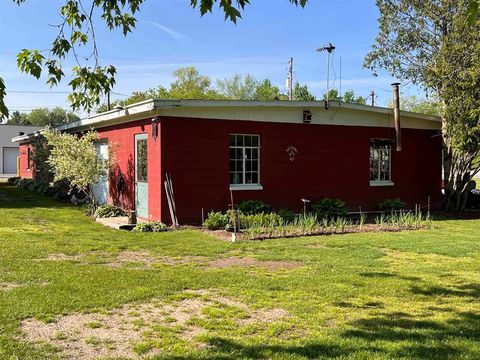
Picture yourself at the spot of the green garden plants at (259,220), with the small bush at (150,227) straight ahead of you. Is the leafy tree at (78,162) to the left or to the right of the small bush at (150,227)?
right

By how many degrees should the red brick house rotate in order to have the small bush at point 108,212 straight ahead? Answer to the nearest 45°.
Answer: approximately 45° to its right

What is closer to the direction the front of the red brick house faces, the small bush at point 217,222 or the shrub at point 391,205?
the small bush

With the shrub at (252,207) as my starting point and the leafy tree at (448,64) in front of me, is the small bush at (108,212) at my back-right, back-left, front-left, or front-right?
back-left

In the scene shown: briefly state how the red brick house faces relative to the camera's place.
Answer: facing the viewer and to the left of the viewer

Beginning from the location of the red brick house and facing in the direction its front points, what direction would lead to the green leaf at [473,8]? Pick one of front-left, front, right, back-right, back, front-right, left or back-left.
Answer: front-left
